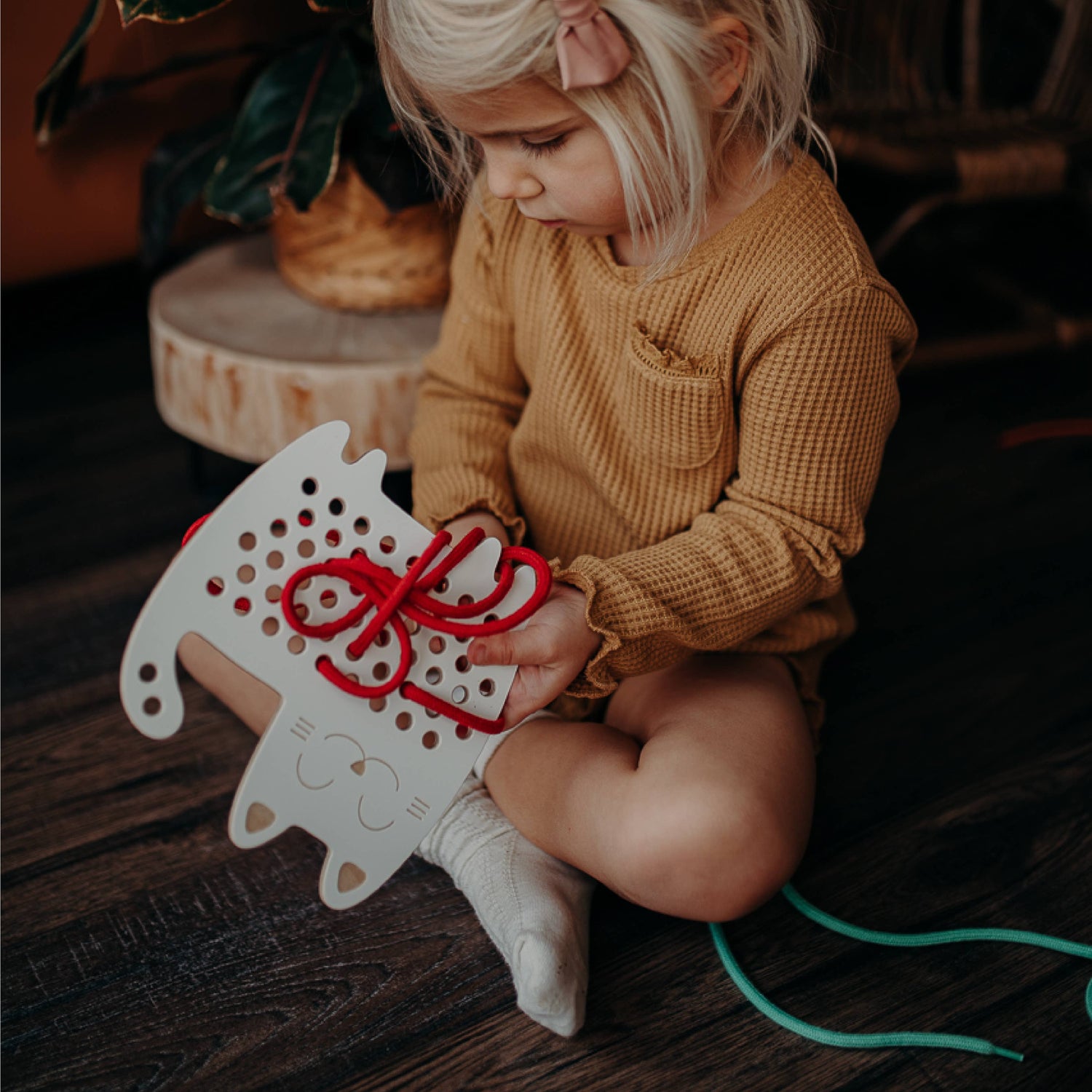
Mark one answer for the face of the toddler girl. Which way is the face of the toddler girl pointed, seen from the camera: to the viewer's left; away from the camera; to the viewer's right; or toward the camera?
to the viewer's left

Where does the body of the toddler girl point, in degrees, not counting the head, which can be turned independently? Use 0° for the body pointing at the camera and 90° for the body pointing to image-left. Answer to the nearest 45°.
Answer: approximately 45°
